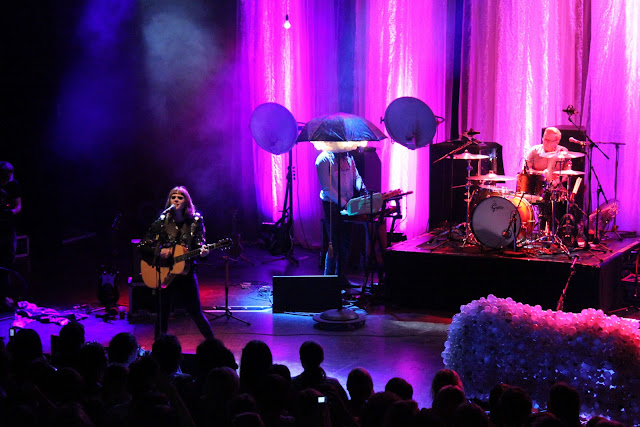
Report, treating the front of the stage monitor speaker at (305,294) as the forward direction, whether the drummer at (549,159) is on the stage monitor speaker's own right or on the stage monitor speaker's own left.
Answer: on the stage monitor speaker's own right

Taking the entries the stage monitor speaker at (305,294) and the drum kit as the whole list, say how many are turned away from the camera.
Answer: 1

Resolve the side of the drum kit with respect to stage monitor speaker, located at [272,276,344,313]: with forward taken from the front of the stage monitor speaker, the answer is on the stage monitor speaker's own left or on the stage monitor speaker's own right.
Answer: on the stage monitor speaker's own right

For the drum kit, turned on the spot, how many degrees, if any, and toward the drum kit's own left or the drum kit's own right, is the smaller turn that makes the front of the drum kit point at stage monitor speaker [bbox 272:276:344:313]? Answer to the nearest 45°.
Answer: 0° — it already faces it

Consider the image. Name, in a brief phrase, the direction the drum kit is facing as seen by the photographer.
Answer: facing the viewer and to the left of the viewer

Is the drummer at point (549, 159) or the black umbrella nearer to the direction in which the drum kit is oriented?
the black umbrella

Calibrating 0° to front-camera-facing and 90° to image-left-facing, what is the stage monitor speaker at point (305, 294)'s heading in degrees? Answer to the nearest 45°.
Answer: approximately 180°

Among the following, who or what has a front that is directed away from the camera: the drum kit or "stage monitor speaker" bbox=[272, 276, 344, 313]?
the stage monitor speaker

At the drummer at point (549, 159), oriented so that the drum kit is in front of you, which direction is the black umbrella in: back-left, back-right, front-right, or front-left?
front-right

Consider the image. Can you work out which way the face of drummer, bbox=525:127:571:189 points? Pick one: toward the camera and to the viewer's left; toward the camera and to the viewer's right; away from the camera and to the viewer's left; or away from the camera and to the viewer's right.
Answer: toward the camera and to the viewer's left
